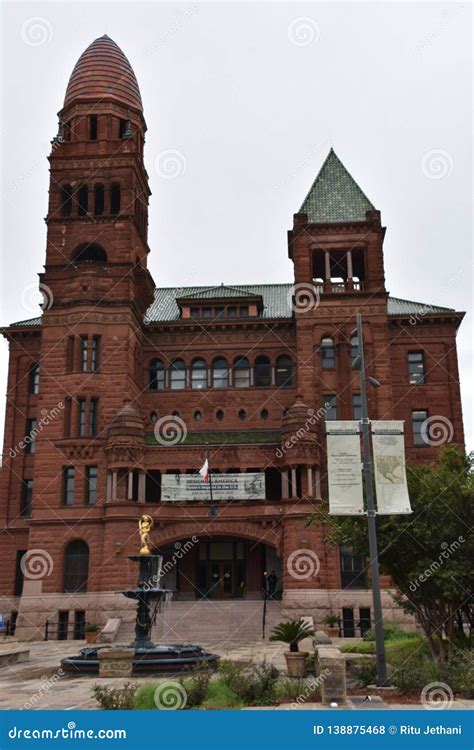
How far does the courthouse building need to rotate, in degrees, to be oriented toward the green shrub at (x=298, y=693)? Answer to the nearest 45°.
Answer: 0° — it already faces it

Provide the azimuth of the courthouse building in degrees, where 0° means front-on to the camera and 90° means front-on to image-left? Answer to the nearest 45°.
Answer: approximately 0°

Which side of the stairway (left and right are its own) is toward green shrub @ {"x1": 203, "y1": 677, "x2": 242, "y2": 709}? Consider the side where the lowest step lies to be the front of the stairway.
front

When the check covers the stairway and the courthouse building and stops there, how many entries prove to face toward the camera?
2

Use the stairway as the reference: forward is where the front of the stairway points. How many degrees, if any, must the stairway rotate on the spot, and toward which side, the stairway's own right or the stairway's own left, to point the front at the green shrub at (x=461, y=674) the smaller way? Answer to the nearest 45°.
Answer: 0° — it already faces it

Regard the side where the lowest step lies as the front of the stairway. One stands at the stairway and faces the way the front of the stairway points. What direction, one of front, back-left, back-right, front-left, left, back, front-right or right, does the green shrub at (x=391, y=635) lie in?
front-left

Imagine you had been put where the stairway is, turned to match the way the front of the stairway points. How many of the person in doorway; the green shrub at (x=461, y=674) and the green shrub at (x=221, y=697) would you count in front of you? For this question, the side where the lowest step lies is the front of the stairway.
2

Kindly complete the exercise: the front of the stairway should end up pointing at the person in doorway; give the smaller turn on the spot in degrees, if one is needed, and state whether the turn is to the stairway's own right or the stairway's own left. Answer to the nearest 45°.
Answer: approximately 135° to the stairway's own left

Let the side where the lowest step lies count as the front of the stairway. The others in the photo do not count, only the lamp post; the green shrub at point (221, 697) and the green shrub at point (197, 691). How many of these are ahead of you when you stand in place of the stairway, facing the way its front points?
3

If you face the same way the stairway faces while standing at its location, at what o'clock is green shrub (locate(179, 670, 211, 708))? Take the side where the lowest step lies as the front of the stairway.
The green shrub is roughly at 12 o'clock from the stairway.

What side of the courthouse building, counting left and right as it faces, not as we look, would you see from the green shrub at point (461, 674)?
front

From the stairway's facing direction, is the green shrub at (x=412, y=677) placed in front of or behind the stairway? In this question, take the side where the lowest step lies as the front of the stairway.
in front
